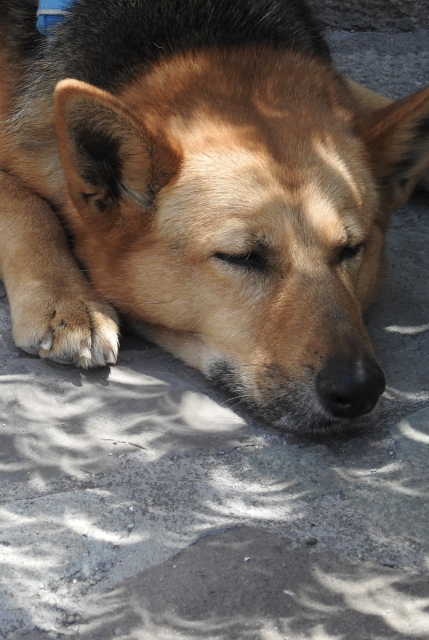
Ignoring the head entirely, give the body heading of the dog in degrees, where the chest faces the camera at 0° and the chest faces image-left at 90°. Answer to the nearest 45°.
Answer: approximately 315°
